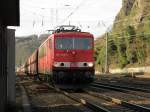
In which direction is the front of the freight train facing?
toward the camera
